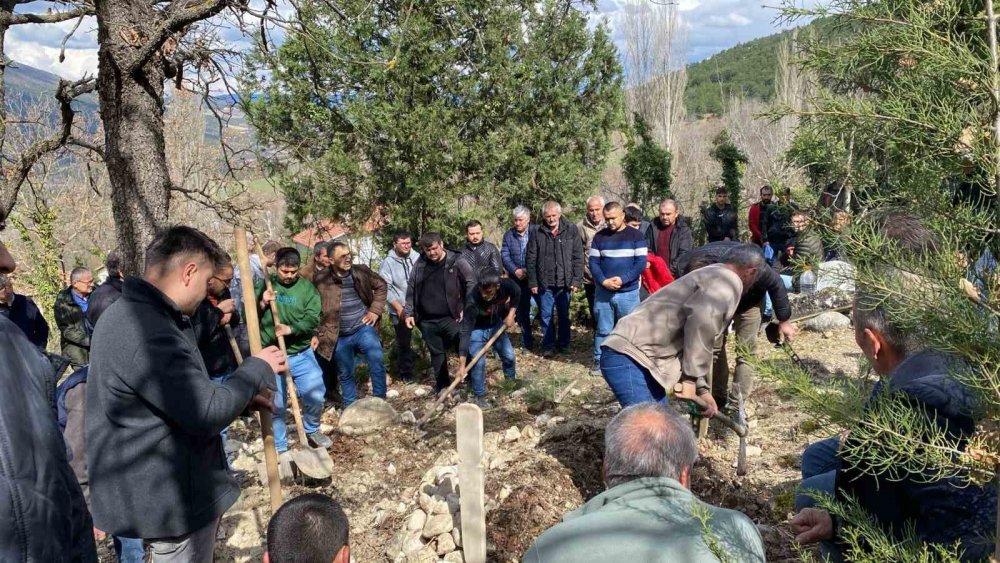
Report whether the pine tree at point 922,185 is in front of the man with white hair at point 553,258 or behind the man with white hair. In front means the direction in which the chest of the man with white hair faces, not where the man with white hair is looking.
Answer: in front

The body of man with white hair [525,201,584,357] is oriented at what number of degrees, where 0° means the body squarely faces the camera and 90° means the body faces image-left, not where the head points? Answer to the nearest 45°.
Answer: approximately 0°

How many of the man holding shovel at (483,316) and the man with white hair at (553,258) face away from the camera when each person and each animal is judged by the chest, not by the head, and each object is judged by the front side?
0

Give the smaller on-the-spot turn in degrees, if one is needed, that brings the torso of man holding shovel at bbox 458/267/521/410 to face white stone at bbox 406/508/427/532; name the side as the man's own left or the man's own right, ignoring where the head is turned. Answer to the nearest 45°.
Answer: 0° — they already face it

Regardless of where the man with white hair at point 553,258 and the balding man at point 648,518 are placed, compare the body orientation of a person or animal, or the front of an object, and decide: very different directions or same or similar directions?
very different directions

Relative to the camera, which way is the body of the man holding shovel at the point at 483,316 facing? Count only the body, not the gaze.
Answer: toward the camera

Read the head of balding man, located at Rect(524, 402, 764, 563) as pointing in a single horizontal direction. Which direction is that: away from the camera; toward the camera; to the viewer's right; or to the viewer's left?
away from the camera

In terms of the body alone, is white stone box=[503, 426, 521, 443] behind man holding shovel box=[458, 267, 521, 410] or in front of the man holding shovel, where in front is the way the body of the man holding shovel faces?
in front

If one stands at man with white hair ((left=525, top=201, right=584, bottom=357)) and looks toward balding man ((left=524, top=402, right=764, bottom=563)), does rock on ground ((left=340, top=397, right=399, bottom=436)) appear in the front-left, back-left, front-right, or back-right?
front-right

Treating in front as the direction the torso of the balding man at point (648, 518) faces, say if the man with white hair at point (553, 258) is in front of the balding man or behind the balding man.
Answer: in front

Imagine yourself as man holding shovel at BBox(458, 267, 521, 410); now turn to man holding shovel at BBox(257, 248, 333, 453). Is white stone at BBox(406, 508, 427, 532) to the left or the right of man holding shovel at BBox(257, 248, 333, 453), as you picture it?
left

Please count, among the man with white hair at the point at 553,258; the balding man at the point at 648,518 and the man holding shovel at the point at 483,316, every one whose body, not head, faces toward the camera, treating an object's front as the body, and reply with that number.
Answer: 2

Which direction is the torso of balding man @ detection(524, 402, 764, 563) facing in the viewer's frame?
away from the camera

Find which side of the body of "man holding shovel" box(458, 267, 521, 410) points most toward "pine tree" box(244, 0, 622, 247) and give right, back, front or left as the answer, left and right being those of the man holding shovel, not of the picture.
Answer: back

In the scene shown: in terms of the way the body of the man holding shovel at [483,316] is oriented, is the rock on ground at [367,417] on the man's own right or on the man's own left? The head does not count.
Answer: on the man's own right
